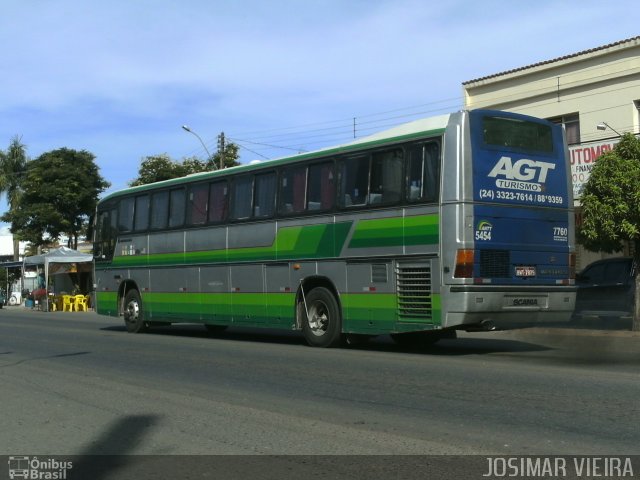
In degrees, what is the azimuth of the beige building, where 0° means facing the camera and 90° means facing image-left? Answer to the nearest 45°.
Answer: approximately 45°

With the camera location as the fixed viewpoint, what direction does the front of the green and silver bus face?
facing away from the viewer and to the left of the viewer

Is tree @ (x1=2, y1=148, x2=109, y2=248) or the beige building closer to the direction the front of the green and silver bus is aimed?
the tree

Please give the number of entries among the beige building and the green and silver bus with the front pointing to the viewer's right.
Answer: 0

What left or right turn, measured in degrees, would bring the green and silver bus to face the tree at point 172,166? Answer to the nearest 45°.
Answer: approximately 45° to its right

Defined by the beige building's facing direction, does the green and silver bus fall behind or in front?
in front

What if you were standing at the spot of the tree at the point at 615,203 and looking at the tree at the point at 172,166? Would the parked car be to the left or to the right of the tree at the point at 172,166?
right

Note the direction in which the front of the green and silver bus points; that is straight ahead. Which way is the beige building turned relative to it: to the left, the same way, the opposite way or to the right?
to the left

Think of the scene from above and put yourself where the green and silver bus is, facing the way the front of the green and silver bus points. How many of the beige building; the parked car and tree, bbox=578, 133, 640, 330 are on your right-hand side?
3

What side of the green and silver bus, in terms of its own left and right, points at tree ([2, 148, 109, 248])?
front

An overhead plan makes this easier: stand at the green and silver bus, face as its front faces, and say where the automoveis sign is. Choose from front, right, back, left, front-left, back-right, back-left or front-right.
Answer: right

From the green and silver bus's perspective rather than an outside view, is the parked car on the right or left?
on its right
